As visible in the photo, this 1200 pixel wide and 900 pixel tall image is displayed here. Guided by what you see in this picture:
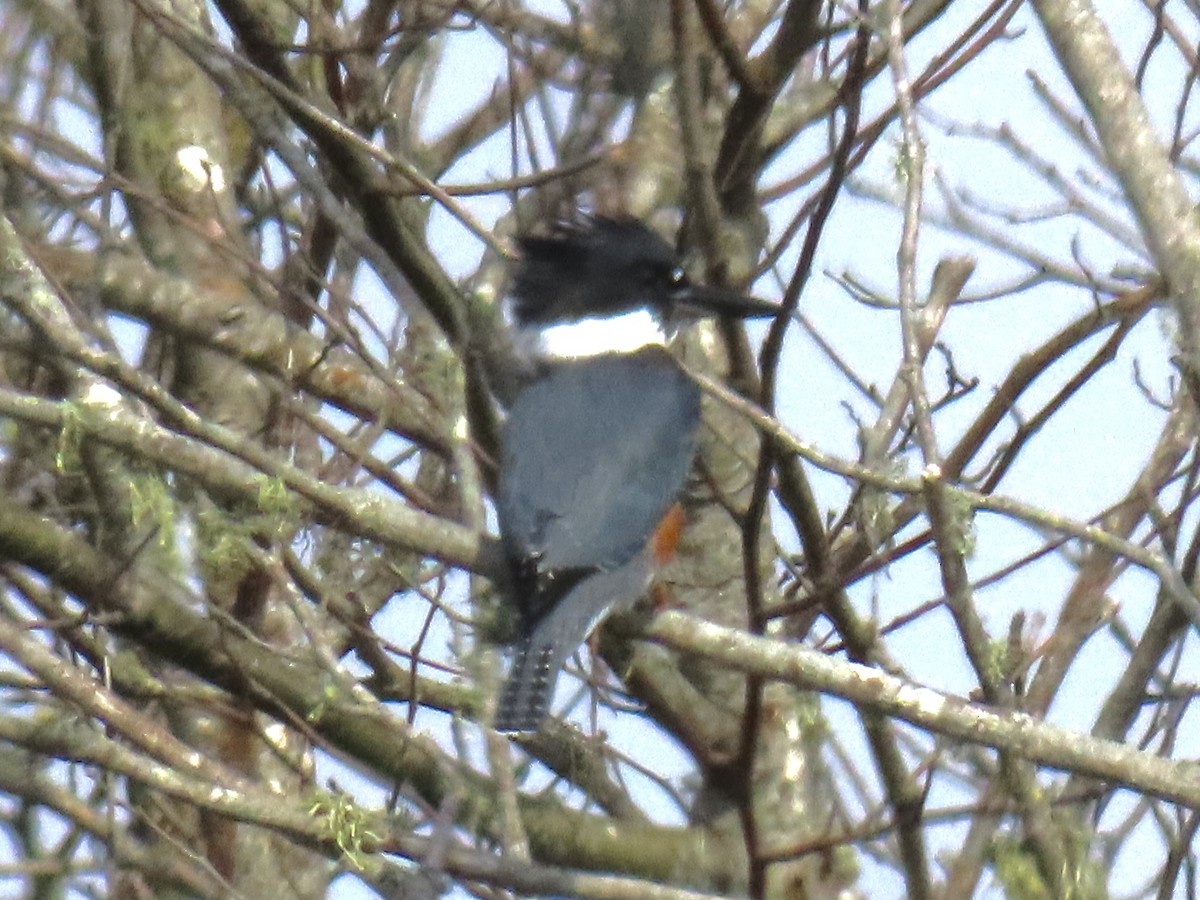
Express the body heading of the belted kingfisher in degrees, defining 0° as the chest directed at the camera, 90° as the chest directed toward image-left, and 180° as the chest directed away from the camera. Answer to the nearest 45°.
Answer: approximately 225°
